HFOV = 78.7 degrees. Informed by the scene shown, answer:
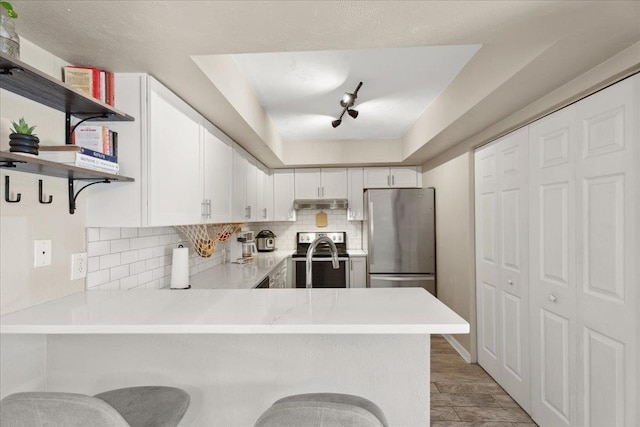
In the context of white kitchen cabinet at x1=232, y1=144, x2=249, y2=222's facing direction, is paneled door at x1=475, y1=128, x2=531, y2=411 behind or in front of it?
in front

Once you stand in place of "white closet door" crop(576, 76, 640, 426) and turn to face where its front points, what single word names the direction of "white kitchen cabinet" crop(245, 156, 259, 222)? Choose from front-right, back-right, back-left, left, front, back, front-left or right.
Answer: front-right

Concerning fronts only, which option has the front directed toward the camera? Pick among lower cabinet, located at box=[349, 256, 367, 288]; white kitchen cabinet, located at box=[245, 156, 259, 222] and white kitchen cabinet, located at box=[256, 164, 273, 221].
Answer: the lower cabinet

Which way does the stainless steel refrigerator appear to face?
toward the camera

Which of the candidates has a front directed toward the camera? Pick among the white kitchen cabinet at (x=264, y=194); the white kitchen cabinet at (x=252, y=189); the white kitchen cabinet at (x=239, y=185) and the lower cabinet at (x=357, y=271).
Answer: the lower cabinet

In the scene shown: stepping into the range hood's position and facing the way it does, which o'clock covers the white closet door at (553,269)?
The white closet door is roughly at 11 o'clock from the range hood.

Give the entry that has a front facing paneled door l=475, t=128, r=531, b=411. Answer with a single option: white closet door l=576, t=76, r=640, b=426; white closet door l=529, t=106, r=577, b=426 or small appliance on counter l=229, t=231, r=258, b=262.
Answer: the small appliance on counter

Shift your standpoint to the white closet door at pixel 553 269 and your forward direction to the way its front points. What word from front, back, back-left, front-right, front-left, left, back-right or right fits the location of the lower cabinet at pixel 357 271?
right

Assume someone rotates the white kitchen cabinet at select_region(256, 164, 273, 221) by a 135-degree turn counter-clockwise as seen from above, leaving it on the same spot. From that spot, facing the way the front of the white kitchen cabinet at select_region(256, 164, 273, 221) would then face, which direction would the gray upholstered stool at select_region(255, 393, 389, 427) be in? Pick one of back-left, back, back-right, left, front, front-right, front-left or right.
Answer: back-left

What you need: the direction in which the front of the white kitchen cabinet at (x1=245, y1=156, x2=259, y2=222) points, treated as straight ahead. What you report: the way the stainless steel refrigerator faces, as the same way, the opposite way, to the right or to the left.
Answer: to the right

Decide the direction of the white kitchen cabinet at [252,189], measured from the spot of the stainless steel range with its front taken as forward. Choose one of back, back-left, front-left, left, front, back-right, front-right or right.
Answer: front-right

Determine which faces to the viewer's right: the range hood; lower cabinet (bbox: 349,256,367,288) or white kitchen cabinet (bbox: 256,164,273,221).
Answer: the white kitchen cabinet

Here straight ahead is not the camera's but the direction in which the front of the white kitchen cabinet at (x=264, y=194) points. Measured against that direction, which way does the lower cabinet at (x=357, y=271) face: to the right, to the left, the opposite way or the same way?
to the right

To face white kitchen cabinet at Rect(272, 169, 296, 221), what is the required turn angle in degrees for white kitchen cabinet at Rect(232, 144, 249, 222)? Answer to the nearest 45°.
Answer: approximately 90° to its left

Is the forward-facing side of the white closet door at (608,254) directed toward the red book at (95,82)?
yes
